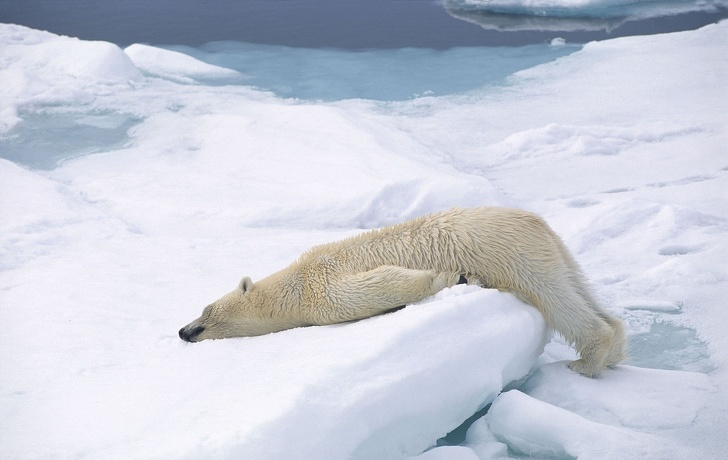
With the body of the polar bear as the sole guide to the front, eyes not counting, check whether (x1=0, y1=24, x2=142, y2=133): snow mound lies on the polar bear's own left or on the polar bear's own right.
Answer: on the polar bear's own right

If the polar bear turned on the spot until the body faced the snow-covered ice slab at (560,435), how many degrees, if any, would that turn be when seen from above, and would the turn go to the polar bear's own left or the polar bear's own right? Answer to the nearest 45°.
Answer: approximately 135° to the polar bear's own left

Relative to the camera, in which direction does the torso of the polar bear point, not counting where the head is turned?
to the viewer's left

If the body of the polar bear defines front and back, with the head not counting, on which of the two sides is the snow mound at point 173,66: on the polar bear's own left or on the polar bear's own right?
on the polar bear's own right
